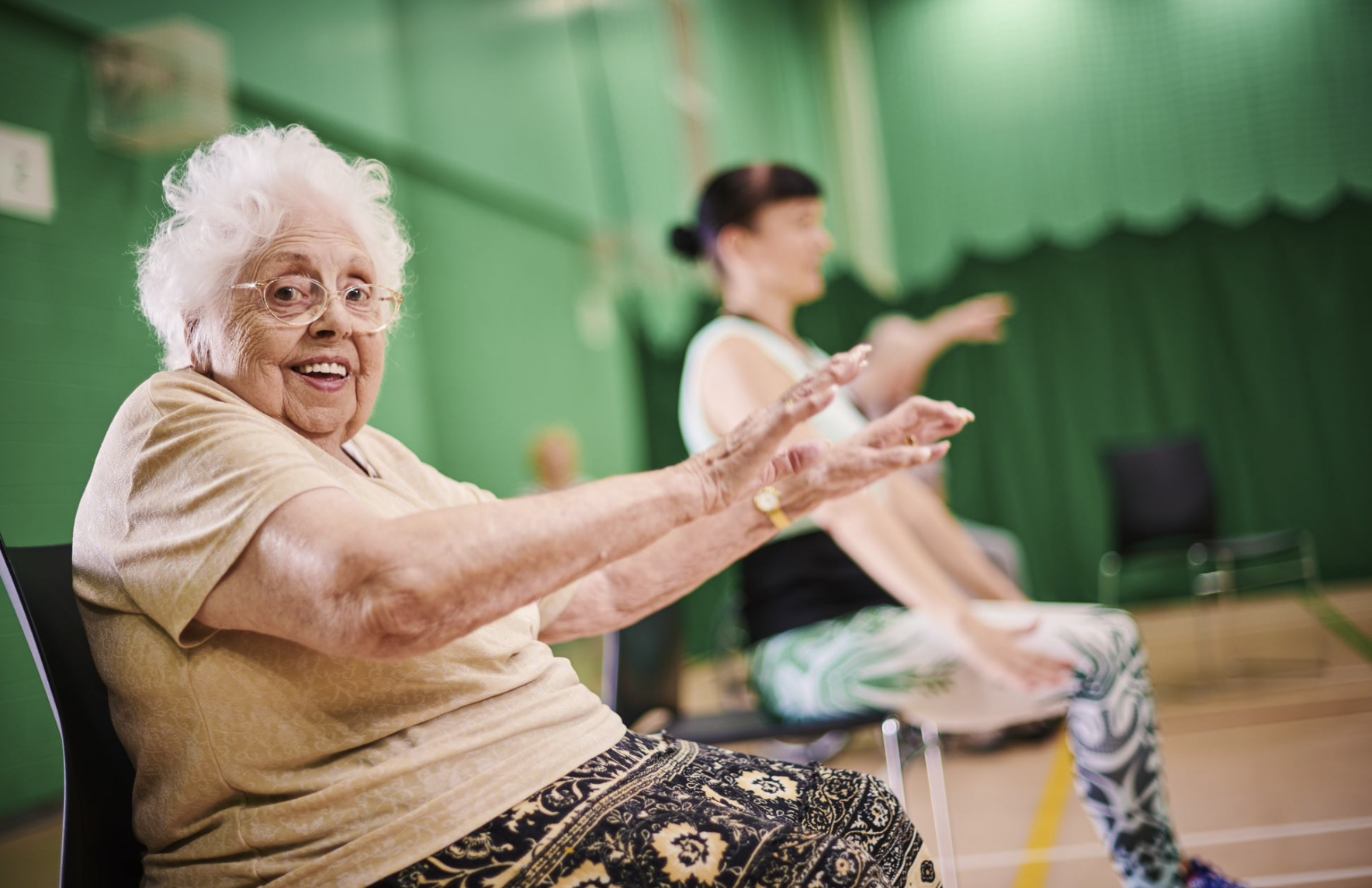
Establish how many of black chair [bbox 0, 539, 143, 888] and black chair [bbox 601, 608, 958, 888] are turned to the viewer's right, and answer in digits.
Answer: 2

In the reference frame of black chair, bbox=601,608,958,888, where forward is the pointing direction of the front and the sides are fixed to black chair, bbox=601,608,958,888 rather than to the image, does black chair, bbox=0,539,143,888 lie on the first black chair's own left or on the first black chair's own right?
on the first black chair's own right

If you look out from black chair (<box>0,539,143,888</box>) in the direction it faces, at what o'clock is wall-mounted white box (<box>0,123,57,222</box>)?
The wall-mounted white box is roughly at 9 o'clock from the black chair.

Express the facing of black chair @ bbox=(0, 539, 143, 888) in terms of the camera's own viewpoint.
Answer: facing to the right of the viewer

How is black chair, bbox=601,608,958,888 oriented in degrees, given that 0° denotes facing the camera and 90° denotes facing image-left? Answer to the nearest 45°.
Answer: approximately 270°

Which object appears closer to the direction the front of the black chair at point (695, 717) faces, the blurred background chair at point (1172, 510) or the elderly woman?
the blurred background chair

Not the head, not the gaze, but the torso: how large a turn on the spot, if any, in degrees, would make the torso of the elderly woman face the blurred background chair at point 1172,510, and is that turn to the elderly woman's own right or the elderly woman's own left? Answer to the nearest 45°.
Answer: approximately 90° to the elderly woman's own left
